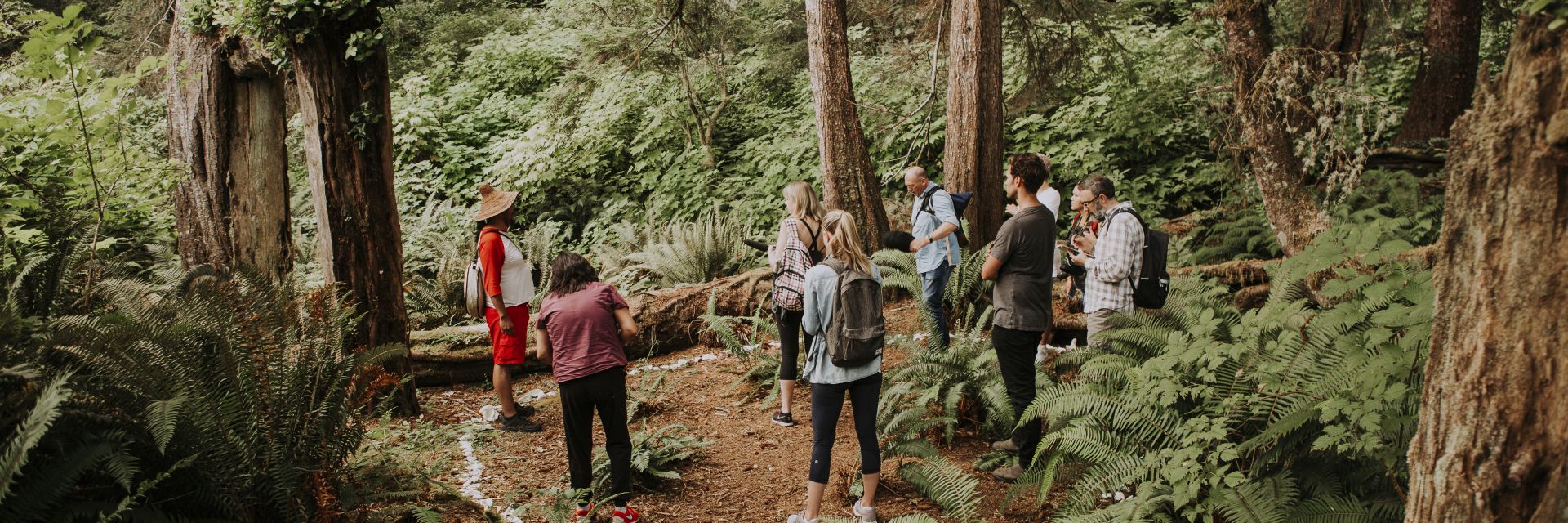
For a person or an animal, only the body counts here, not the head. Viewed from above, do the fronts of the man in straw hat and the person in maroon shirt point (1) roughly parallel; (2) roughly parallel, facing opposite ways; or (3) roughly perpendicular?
roughly perpendicular

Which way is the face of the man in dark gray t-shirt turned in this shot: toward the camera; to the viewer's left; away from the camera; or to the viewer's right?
to the viewer's left

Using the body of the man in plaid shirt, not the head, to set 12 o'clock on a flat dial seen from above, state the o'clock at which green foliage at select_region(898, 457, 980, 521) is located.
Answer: The green foliage is roughly at 10 o'clock from the man in plaid shirt.

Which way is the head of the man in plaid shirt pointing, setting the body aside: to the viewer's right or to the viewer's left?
to the viewer's left

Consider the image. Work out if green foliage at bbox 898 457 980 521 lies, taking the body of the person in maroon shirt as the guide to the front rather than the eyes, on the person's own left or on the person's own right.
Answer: on the person's own right

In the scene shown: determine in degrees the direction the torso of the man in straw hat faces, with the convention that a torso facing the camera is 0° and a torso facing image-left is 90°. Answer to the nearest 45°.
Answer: approximately 270°

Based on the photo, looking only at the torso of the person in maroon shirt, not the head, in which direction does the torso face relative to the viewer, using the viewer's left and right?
facing away from the viewer

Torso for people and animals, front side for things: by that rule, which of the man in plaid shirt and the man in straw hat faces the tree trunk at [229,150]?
the man in plaid shirt

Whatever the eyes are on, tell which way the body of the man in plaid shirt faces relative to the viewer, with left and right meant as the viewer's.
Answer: facing to the left of the viewer

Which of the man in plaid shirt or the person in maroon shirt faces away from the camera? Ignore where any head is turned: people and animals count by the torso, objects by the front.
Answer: the person in maroon shirt
